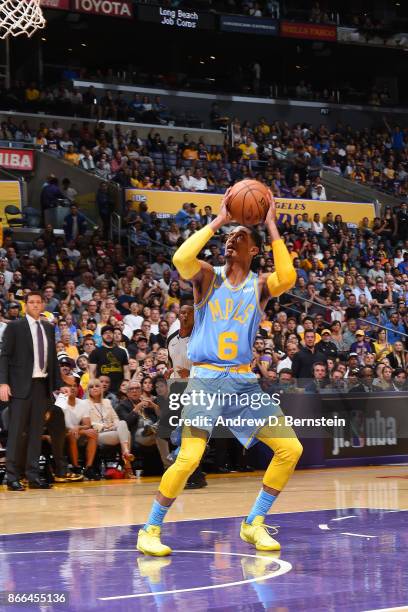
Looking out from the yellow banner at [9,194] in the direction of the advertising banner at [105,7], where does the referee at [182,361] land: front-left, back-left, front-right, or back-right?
back-right

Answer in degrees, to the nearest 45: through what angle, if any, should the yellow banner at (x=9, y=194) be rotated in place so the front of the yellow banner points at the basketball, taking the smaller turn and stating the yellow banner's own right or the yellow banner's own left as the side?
0° — it already faces it

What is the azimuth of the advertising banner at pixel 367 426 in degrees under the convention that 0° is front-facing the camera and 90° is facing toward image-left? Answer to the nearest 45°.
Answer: approximately 0°

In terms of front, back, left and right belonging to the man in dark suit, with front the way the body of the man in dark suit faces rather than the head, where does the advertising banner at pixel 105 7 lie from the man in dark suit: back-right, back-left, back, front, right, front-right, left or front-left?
back-left

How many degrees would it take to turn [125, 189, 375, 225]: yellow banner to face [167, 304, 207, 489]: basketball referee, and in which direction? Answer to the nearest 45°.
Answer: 0° — it already faces them

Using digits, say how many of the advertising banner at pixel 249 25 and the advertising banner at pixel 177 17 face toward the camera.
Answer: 2

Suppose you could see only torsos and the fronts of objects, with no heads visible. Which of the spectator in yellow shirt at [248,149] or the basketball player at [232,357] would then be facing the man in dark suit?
the spectator in yellow shirt

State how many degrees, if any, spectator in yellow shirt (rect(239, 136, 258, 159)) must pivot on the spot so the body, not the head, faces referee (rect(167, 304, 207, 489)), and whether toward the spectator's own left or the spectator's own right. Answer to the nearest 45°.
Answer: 0° — they already face them
